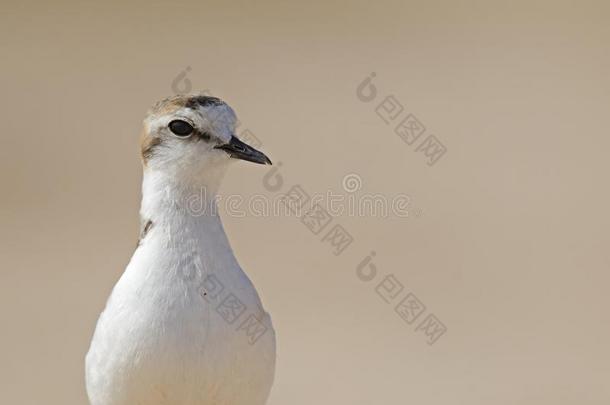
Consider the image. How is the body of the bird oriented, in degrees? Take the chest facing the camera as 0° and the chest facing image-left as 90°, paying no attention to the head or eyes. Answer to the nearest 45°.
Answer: approximately 315°
